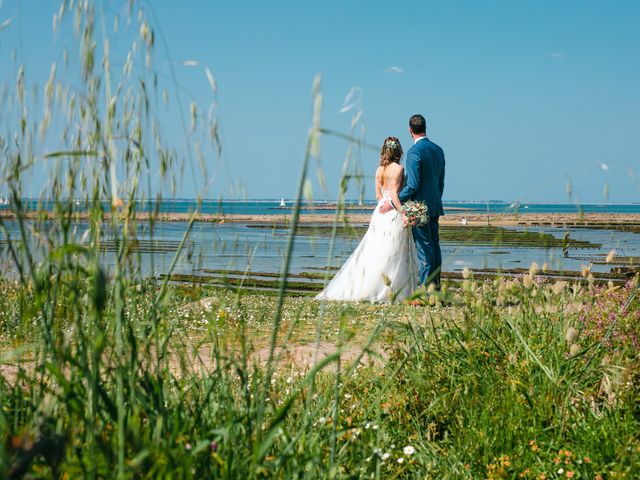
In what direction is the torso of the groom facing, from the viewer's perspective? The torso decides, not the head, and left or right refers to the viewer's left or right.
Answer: facing away from the viewer and to the left of the viewer

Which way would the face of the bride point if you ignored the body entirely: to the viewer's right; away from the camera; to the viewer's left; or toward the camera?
away from the camera
